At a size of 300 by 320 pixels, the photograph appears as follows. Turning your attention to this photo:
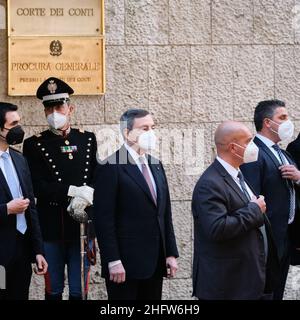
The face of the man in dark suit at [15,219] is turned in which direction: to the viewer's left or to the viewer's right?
to the viewer's right

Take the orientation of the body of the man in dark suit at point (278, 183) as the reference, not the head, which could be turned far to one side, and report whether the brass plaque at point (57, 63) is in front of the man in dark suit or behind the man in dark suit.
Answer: behind

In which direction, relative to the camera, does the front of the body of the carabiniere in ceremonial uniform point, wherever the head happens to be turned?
toward the camera

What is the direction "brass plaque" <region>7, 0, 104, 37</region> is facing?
toward the camera

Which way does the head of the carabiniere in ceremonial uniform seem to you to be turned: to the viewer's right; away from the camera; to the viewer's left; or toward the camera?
toward the camera

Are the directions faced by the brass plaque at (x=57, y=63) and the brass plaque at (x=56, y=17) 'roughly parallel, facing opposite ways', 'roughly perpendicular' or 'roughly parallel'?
roughly parallel

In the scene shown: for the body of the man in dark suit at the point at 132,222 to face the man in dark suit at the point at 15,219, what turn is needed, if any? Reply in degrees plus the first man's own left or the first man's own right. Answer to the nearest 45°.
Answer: approximately 135° to the first man's own right

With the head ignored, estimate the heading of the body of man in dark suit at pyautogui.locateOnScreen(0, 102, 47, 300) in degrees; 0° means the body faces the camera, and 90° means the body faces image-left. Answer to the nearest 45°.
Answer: approximately 315°

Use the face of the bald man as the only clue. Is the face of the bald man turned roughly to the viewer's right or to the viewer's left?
to the viewer's right

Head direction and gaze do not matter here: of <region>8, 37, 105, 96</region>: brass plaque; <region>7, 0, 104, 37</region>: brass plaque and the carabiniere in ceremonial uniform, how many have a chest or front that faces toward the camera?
3

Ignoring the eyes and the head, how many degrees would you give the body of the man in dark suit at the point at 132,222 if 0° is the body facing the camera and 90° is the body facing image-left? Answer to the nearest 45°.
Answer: approximately 315°

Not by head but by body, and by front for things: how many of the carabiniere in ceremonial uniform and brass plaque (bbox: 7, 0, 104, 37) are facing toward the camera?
2
